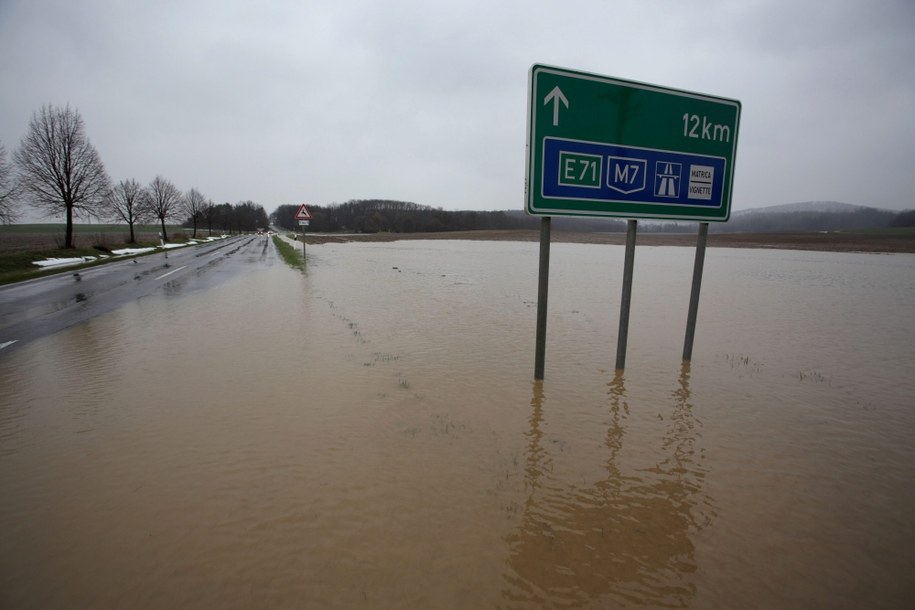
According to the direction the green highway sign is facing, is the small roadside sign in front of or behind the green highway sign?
behind

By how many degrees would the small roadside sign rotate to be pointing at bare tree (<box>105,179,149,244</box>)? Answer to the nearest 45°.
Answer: approximately 135° to its right

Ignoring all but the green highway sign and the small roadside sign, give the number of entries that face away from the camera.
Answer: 0

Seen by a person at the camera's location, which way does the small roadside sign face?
facing the viewer

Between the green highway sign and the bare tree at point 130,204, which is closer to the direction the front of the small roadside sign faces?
the green highway sign

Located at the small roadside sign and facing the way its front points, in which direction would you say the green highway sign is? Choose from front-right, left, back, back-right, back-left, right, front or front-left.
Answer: front

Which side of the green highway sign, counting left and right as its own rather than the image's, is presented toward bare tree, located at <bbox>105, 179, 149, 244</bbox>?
back

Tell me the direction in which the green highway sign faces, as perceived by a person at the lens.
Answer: facing the viewer and to the right of the viewer
